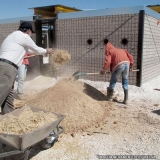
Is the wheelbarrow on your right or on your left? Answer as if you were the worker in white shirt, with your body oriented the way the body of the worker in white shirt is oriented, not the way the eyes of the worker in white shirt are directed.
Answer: on your right

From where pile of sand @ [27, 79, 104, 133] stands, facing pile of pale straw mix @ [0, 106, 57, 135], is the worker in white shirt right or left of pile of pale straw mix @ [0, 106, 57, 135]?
right

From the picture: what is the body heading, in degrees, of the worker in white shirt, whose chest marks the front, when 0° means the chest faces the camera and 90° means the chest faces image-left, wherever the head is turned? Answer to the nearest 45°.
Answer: approximately 225°
